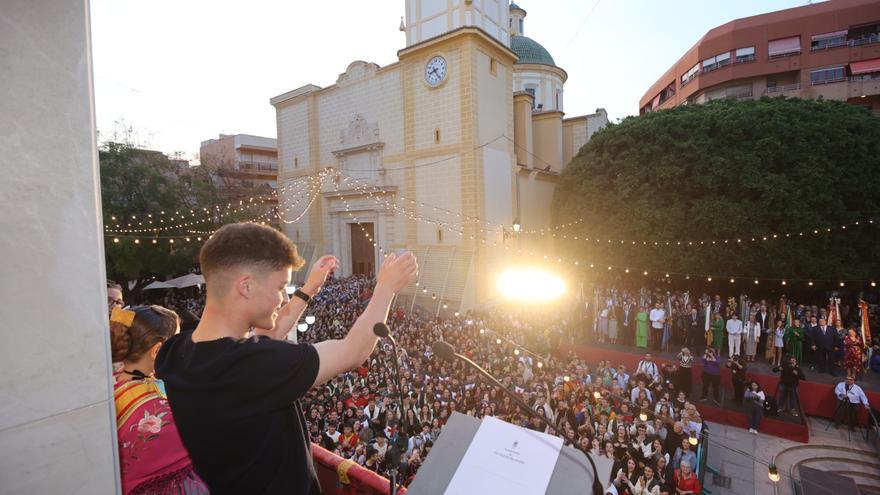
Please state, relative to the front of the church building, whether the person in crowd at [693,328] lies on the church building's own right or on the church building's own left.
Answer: on the church building's own left

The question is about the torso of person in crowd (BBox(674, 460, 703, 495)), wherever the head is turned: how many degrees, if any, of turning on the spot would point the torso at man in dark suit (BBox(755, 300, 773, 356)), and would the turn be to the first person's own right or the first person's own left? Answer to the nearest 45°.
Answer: approximately 135° to the first person's own right

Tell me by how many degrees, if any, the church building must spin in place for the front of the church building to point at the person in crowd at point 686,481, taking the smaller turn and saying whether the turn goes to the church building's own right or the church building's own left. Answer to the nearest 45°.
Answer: approximately 45° to the church building's own left

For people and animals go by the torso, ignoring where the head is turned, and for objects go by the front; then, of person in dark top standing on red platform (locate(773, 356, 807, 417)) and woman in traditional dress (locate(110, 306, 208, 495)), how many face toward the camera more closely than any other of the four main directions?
1

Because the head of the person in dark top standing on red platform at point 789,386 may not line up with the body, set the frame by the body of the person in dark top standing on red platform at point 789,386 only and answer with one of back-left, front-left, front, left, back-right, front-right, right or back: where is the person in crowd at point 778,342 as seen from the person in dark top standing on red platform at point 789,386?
back

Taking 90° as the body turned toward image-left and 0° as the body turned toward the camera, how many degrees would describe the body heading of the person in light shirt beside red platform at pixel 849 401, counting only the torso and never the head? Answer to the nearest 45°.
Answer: approximately 45°

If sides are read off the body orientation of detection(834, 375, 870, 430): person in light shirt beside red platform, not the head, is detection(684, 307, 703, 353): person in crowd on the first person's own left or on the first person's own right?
on the first person's own right

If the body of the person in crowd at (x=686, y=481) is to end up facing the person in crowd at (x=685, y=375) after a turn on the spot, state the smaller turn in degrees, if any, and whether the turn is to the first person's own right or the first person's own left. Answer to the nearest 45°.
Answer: approximately 135° to the first person's own right

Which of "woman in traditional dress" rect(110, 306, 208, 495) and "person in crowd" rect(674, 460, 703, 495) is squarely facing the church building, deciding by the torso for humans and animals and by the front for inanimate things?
the woman in traditional dress

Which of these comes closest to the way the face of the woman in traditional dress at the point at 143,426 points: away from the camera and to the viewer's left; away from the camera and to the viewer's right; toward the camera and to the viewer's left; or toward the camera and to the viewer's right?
away from the camera and to the viewer's right

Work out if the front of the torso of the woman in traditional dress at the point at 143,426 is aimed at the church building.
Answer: yes
